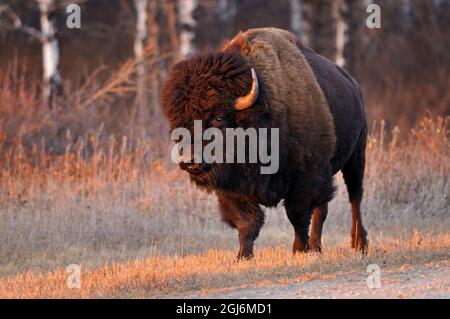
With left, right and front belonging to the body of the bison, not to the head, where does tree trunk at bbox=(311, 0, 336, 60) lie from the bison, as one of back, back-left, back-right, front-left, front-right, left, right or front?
back-right

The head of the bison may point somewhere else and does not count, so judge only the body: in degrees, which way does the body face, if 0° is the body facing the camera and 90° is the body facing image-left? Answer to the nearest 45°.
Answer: approximately 45°

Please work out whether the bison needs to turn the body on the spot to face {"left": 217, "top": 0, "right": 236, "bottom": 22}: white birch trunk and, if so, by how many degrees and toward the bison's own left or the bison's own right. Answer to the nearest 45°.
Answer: approximately 135° to the bison's own right

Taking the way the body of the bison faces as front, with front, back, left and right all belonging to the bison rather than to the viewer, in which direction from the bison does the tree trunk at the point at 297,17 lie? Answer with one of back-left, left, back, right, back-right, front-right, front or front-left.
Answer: back-right

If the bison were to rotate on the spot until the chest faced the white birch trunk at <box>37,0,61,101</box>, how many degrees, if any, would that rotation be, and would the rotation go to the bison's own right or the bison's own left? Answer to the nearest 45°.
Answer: approximately 90° to the bison's own right

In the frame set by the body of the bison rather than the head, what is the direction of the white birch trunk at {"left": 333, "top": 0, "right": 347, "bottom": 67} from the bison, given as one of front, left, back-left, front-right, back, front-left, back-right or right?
back-right

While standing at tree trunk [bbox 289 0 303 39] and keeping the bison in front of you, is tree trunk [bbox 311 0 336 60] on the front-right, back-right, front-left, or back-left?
back-left
